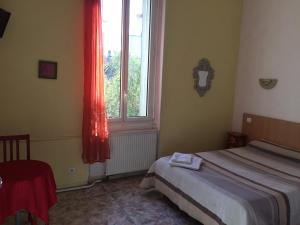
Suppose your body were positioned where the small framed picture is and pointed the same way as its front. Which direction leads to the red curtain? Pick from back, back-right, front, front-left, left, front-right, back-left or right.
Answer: left

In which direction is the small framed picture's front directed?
toward the camera

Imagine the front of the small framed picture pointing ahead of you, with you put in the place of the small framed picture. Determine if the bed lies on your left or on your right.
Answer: on your left

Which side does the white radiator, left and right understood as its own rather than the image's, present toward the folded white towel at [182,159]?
front

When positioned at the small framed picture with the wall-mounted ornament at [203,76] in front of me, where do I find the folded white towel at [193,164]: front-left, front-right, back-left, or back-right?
front-right

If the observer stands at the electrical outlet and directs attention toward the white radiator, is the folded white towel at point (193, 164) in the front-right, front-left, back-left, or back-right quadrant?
front-right

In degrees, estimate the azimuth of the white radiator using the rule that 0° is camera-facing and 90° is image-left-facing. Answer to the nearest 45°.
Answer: approximately 315°

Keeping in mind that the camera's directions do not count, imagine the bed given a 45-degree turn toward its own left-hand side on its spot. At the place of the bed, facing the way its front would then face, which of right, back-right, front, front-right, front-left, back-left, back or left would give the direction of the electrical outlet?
right

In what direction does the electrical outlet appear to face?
toward the camera

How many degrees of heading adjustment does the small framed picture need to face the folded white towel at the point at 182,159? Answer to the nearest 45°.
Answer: approximately 45° to its left

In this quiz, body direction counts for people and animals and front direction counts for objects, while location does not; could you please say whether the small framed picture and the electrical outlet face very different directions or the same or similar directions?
same or similar directions

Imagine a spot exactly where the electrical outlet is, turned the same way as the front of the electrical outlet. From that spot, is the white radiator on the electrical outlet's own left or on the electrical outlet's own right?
on the electrical outlet's own left

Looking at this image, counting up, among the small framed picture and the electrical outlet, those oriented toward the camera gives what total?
2
